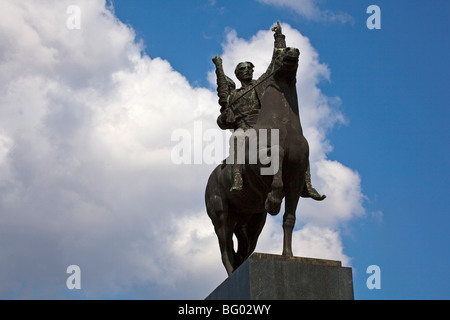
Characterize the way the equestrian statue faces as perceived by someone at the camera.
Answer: facing the viewer and to the right of the viewer
